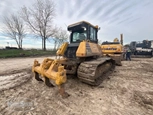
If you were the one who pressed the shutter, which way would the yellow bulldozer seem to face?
facing away from the viewer and to the right of the viewer
